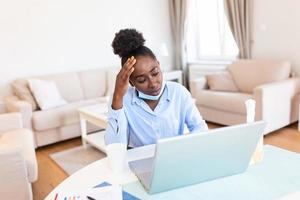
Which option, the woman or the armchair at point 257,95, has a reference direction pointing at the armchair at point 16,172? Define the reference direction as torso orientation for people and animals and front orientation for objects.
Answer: the armchair at point 257,95

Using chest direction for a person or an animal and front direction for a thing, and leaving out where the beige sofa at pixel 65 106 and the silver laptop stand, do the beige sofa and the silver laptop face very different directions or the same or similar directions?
very different directions

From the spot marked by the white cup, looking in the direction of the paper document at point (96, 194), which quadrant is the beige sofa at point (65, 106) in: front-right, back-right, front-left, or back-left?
back-right

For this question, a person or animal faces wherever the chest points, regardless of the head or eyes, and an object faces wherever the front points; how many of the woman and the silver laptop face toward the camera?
1

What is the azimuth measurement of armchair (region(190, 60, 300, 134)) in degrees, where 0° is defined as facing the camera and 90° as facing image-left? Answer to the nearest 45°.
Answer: approximately 45°

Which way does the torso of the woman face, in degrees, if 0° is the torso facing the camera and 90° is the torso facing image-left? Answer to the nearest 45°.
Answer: approximately 0°

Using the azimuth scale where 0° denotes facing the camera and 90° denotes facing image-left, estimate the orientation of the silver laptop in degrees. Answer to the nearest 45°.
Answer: approximately 135°

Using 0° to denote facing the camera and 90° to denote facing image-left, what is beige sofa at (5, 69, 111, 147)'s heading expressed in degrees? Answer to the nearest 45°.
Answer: approximately 315°
